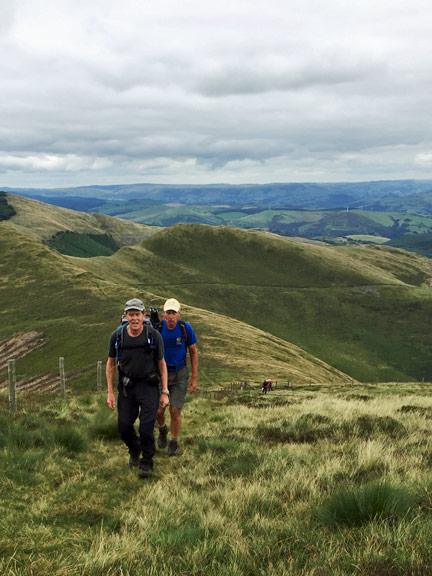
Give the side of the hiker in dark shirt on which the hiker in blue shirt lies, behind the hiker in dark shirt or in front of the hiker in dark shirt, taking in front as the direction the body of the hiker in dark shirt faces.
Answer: behind

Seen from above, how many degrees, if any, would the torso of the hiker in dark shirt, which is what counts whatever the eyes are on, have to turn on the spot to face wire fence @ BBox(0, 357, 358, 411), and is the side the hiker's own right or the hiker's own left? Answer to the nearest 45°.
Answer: approximately 180°

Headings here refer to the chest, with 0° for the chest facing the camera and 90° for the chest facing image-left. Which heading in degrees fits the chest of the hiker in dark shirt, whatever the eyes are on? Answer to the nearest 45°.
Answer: approximately 0°
